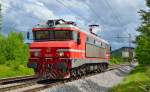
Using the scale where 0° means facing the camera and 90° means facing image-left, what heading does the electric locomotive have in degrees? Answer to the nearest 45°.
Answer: approximately 45°
